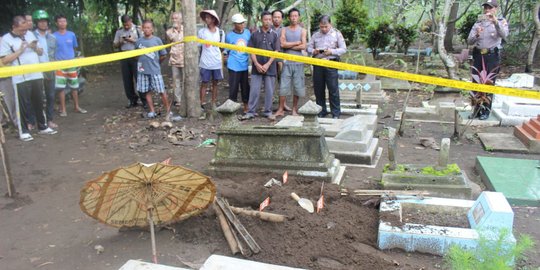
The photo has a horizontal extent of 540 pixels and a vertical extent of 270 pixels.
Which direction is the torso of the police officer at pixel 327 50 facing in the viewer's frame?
toward the camera

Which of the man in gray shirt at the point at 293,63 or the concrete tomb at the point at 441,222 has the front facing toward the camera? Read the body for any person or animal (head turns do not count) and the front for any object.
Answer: the man in gray shirt

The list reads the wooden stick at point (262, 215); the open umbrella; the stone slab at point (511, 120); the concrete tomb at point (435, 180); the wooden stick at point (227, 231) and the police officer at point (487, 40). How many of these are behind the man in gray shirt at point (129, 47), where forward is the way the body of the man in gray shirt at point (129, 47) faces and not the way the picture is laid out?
0

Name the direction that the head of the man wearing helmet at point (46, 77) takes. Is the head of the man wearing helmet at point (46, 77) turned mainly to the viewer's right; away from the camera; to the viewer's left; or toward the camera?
toward the camera

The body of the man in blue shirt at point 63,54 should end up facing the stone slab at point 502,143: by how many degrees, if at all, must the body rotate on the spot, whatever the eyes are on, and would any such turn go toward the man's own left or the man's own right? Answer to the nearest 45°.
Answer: approximately 45° to the man's own left

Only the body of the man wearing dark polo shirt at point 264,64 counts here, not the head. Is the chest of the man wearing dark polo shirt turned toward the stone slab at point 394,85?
no

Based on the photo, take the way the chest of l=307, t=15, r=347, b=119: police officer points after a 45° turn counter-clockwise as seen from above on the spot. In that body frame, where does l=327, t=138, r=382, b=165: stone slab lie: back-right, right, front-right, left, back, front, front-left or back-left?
front-right

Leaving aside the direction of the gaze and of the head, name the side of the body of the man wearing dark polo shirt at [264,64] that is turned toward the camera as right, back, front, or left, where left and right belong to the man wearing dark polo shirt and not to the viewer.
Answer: front

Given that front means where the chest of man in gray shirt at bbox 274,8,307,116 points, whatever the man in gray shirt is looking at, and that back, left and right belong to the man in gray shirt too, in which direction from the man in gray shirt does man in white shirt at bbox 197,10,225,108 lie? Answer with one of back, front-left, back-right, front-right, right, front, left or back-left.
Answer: right

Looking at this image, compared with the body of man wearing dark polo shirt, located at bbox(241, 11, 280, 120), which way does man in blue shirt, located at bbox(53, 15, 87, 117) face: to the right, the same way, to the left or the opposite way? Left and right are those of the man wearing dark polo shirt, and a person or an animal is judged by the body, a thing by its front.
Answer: the same way

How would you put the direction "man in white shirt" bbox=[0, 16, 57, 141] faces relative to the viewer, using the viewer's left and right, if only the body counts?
facing the viewer and to the right of the viewer

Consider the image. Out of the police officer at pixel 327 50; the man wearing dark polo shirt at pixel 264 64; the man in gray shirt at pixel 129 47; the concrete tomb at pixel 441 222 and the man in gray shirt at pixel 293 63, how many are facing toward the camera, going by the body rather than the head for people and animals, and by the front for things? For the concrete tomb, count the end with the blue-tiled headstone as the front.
4

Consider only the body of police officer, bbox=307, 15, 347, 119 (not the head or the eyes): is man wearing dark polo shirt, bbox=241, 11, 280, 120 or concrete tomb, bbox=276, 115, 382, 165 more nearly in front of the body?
the concrete tomb

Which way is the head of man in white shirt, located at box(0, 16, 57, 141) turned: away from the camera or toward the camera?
toward the camera

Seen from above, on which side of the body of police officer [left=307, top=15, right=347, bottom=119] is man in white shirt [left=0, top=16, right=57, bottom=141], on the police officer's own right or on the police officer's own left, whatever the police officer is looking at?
on the police officer's own right

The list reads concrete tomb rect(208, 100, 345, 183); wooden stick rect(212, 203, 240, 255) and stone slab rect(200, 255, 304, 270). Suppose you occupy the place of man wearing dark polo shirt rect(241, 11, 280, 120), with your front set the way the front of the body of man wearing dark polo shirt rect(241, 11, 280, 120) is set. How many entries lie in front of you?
3

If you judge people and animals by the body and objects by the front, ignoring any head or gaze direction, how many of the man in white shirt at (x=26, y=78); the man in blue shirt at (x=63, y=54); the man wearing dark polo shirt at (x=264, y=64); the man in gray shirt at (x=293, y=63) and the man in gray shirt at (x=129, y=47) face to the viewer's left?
0

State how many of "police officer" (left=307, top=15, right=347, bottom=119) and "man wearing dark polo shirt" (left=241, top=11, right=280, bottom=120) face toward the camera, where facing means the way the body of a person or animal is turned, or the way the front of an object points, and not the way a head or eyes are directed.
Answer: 2

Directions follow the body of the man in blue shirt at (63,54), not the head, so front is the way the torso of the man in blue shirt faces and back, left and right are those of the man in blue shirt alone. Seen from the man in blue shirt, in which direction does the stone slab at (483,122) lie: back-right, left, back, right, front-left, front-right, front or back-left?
front-left
